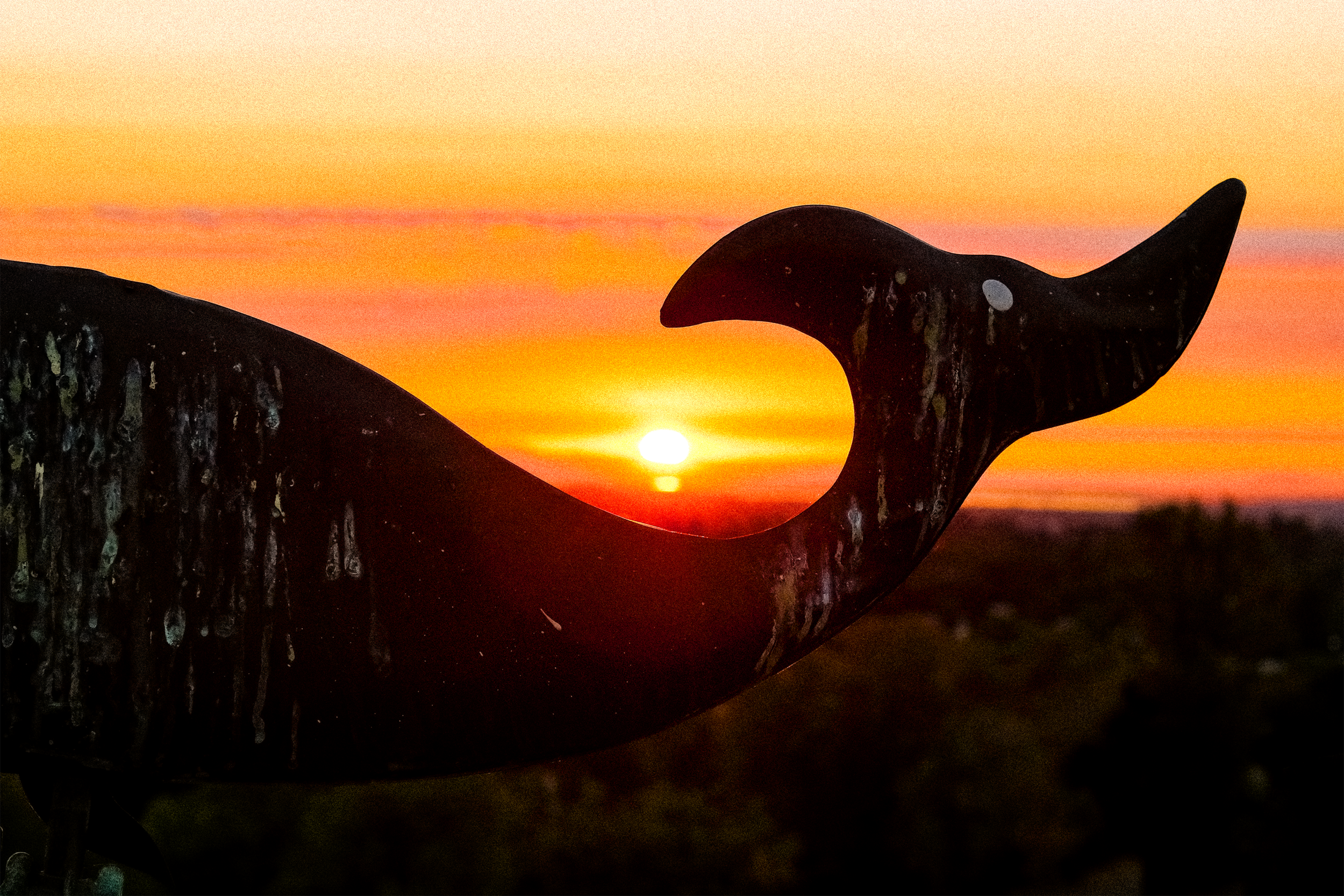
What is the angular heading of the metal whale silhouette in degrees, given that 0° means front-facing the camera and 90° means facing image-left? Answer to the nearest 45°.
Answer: approximately 90°
